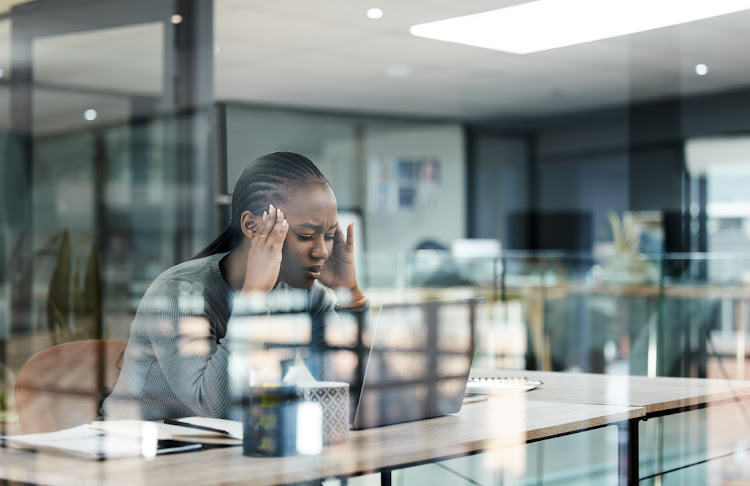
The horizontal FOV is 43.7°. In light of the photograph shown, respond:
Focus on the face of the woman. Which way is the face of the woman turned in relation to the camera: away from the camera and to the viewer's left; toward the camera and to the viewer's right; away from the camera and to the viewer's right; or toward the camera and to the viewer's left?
toward the camera and to the viewer's right

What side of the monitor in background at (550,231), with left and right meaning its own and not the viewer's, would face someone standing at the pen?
front

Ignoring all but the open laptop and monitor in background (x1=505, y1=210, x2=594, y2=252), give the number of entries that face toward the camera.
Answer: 1

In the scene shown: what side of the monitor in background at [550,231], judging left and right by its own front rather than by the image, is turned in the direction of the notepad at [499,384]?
front

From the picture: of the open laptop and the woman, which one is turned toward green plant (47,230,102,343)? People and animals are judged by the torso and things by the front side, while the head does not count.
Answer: the open laptop

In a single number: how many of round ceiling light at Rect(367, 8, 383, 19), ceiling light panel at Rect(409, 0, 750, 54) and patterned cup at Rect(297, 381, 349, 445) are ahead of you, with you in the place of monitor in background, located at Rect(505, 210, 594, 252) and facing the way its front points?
3

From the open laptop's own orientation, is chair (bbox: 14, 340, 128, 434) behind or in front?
in front

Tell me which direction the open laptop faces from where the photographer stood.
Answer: facing away from the viewer and to the left of the viewer

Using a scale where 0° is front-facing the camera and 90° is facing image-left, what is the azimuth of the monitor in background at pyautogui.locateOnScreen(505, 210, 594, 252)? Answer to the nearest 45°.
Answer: approximately 0°
